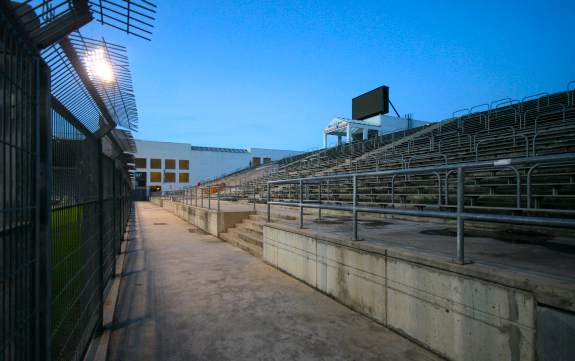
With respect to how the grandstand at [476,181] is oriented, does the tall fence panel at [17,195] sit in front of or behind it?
in front

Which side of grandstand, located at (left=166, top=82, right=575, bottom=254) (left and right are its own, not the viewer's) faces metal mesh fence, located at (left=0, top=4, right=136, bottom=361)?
front

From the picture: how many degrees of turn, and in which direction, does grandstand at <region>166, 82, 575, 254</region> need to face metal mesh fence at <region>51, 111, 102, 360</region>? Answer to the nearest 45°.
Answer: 0° — it already faces it

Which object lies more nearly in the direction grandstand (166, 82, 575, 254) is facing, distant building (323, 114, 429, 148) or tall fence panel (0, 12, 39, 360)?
the tall fence panel

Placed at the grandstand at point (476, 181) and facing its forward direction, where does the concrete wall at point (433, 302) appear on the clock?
The concrete wall is roughly at 11 o'clock from the grandstand.

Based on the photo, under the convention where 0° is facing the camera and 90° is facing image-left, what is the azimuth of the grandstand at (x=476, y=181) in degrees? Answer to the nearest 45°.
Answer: approximately 45°

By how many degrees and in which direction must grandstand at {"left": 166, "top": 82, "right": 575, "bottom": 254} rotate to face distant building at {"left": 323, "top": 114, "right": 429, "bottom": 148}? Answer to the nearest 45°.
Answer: approximately 135° to its right
